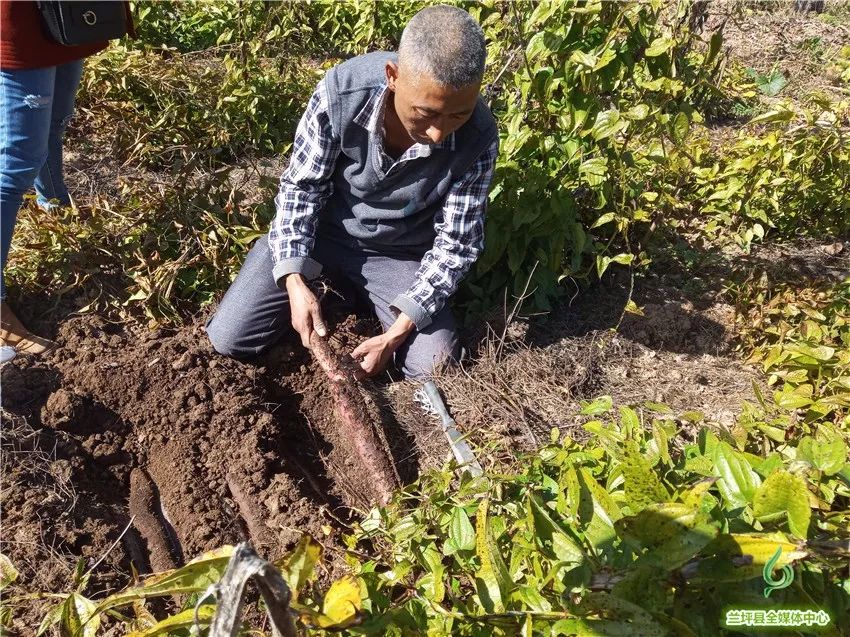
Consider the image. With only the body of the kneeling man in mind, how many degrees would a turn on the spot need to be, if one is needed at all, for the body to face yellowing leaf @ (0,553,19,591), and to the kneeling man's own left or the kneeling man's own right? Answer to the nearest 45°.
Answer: approximately 45° to the kneeling man's own right

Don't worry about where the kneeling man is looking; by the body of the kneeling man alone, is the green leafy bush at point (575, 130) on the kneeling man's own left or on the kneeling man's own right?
on the kneeling man's own left

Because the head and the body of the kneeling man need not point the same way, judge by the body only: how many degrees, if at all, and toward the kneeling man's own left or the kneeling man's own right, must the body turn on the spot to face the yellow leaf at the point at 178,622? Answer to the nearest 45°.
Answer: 0° — they already face it

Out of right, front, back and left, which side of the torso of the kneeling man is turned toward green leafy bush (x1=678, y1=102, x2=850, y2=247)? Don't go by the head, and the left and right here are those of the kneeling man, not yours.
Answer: left

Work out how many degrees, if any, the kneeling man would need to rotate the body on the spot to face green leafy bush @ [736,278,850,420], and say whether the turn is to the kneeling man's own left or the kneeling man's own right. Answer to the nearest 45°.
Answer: approximately 90° to the kneeling man's own left

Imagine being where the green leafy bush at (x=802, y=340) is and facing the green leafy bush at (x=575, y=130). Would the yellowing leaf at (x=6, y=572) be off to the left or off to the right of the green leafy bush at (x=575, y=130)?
left

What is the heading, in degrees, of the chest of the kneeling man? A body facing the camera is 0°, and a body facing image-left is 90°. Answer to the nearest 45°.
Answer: approximately 0°

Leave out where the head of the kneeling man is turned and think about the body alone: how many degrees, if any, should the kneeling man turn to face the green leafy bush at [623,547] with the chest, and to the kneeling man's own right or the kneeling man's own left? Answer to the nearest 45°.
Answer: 0° — they already face it

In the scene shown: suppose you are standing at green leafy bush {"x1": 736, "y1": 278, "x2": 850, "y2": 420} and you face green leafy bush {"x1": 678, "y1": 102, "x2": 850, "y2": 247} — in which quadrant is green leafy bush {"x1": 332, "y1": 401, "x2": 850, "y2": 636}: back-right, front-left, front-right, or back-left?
back-left
